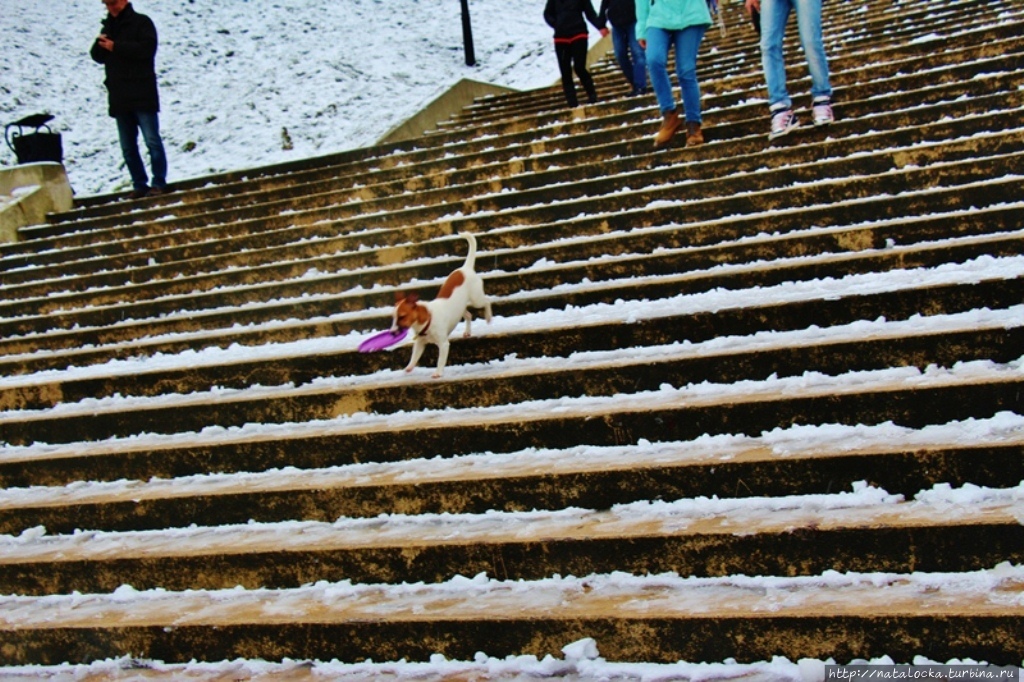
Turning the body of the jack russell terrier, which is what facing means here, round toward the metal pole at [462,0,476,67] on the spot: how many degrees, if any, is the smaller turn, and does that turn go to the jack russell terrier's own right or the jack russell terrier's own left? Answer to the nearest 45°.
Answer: approximately 135° to the jack russell terrier's own right

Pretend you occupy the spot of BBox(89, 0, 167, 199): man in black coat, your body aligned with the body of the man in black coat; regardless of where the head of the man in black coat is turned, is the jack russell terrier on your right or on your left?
on your left

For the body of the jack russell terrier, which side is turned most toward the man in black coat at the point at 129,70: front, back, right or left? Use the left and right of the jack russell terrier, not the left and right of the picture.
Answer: right
